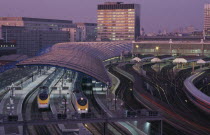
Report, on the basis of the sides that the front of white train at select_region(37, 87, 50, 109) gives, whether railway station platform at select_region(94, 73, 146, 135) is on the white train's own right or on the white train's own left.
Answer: on the white train's own left

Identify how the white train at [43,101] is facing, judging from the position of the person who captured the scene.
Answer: facing the viewer

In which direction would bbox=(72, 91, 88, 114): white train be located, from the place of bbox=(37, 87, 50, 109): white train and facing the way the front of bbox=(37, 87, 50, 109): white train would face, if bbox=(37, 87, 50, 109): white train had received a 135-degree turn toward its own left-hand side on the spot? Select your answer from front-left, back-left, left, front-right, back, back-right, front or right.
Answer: right
